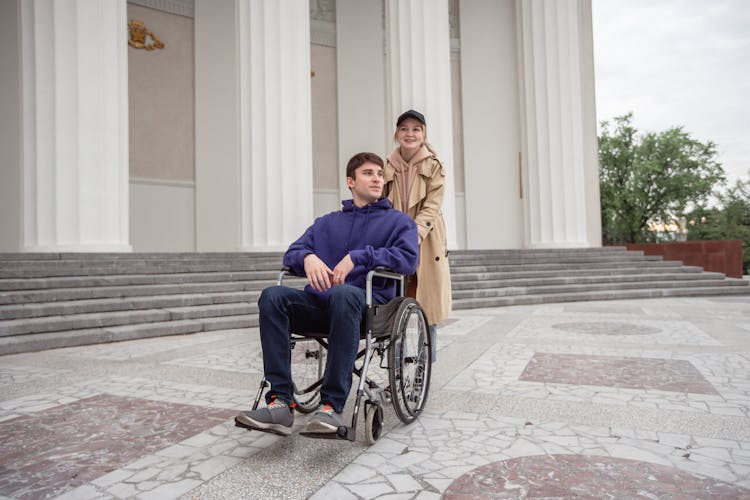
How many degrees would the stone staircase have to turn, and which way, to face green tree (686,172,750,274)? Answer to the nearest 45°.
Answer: approximately 90° to its left

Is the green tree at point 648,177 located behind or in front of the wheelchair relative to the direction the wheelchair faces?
behind

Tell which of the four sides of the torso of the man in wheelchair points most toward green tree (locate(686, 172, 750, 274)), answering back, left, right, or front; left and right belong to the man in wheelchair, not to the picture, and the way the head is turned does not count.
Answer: back

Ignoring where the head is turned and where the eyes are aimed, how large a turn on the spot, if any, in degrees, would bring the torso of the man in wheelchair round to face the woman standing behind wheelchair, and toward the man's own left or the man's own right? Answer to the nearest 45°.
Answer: approximately 180°

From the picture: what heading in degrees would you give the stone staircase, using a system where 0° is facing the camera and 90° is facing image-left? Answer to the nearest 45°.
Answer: approximately 315°

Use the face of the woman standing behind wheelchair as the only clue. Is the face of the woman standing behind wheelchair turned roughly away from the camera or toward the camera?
toward the camera

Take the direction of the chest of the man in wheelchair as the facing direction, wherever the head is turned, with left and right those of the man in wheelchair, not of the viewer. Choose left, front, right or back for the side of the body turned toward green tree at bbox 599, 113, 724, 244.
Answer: back

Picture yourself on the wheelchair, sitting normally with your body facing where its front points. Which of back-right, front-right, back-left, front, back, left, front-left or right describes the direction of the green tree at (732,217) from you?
back

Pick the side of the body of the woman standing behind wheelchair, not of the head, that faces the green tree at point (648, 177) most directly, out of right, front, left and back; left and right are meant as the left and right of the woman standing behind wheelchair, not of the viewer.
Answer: back

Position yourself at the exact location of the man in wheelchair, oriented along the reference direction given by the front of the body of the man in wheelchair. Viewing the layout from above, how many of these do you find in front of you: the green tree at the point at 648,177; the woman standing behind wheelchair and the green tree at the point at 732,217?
0

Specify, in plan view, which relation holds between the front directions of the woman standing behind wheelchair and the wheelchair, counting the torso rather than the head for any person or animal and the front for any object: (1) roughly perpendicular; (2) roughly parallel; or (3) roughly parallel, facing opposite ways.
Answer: roughly parallel

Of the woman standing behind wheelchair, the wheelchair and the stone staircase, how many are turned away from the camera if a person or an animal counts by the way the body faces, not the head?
0

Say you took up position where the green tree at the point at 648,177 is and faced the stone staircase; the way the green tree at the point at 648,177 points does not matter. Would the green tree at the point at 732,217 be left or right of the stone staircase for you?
left

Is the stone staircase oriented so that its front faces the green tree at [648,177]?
no
